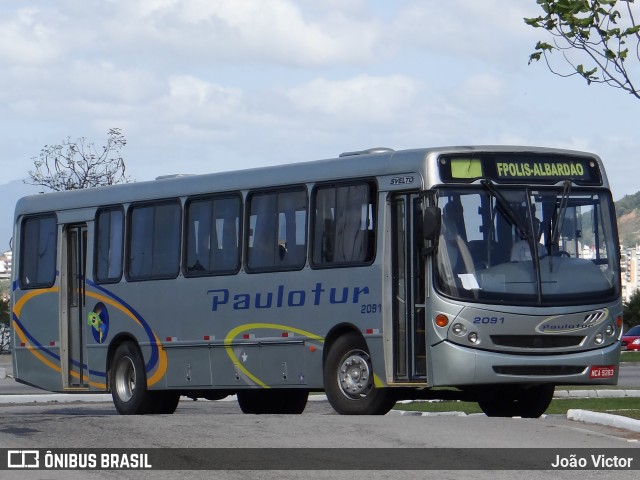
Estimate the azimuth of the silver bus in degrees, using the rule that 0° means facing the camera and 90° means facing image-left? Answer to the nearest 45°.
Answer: approximately 315°
